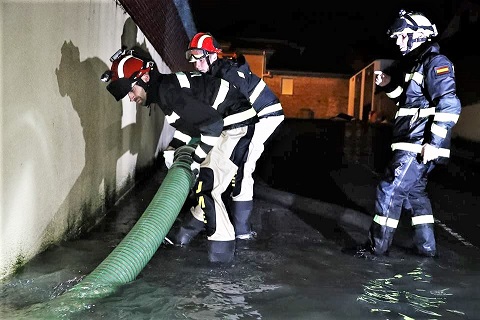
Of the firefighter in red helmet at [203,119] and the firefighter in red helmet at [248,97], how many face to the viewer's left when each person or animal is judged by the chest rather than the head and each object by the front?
2

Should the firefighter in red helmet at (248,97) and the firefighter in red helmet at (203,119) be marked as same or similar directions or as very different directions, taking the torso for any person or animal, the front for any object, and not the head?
same or similar directions

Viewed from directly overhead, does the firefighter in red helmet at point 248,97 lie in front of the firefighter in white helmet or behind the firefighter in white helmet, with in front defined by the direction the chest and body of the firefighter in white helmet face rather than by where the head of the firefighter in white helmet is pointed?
in front

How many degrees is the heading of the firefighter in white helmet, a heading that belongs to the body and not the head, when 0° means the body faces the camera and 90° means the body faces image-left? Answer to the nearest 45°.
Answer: approximately 90°

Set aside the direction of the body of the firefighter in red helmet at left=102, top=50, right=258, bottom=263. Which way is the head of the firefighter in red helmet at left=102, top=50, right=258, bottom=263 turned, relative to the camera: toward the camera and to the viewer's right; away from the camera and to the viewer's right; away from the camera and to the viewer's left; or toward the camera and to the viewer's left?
toward the camera and to the viewer's left

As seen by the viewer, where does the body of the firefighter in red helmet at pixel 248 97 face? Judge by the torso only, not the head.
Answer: to the viewer's left

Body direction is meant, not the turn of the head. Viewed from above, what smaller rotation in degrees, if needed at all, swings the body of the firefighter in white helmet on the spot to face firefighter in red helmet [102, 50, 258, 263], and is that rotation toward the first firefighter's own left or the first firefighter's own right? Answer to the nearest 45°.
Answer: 0° — they already face them

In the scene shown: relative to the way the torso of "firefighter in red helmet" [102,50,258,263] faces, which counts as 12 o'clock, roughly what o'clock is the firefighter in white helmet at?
The firefighter in white helmet is roughly at 6 o'clock from the firefighter in red helmet.

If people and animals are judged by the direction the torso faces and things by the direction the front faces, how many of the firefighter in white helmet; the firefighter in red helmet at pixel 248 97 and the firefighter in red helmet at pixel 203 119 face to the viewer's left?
3

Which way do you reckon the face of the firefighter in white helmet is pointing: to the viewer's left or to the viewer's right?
to the viewer's left

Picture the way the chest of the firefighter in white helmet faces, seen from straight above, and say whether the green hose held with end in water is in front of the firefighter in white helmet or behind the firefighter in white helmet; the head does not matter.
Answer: in front

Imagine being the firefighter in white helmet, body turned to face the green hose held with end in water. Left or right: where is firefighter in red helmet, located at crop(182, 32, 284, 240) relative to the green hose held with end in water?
right

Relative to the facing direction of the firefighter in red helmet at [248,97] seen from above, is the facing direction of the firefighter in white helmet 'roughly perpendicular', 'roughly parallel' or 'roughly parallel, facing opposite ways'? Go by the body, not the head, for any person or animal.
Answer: roughly parallel

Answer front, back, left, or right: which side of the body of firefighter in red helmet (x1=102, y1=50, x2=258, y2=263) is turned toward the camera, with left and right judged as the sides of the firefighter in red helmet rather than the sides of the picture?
left
